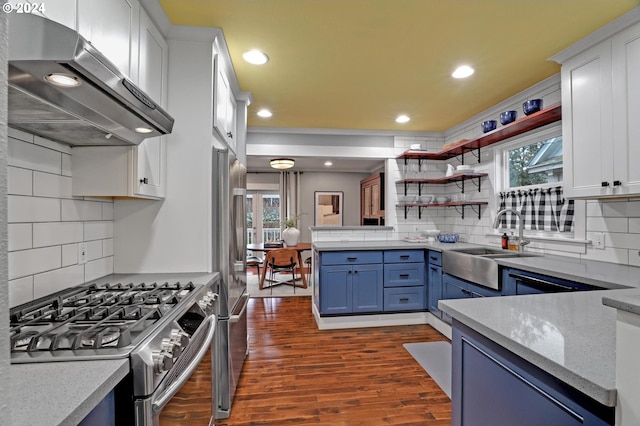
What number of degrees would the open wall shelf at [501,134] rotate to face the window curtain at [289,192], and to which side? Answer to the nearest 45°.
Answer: approximately 90° to its right

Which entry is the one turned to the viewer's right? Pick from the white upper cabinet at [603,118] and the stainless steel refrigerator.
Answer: the stainless steel refrigerator

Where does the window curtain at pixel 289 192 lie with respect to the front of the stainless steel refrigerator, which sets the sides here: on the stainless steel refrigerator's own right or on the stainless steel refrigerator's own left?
on the stainless steel refrigerator's own left

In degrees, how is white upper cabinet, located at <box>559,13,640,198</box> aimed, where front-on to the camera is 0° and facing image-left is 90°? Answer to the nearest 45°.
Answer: approximately 45°

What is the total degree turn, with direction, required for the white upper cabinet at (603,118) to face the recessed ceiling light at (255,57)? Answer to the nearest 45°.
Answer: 0° — it already faces it

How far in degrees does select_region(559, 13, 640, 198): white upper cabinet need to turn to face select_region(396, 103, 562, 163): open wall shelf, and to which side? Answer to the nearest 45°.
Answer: approximately 90° to its right

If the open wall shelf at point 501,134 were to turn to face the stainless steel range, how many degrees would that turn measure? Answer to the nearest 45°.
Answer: approximately 45° to its left

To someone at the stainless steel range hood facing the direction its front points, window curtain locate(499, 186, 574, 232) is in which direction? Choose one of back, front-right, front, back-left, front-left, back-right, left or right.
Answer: front-left

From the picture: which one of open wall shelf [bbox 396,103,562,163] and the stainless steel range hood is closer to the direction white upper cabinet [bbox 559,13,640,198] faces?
the stainless steel range hood

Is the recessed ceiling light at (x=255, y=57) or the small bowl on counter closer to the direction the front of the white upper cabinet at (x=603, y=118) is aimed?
the recessed ceiling light

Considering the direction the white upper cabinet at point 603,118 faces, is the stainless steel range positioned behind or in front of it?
in front
